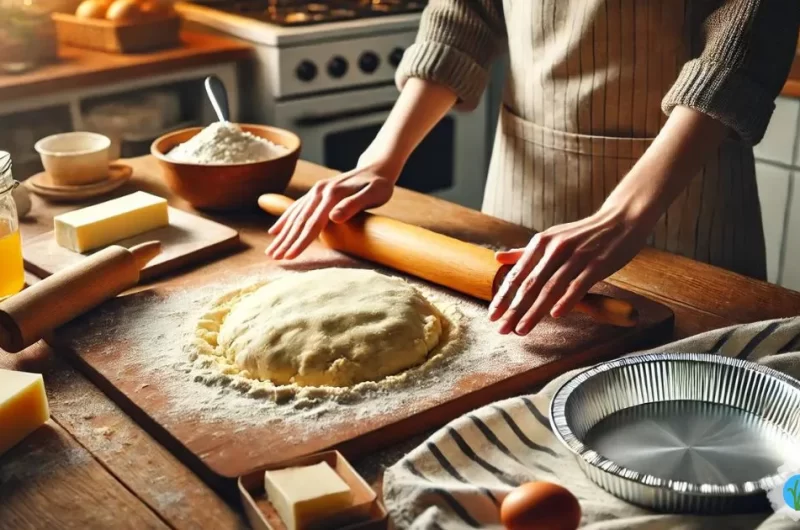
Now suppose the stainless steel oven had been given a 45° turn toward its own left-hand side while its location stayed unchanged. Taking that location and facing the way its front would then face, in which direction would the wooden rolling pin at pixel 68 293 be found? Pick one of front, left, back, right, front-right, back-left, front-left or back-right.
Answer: right

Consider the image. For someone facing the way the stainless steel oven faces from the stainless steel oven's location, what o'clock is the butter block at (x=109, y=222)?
The butter block is roughly at 2 o'clock from the stainless steel oven.

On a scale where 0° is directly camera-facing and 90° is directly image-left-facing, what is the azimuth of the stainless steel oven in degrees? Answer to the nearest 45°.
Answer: approximately 315°

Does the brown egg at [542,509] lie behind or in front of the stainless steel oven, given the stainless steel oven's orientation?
in front

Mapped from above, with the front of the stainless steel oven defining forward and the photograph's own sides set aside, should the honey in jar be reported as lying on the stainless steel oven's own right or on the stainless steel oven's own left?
on the stainless steel oven's own right

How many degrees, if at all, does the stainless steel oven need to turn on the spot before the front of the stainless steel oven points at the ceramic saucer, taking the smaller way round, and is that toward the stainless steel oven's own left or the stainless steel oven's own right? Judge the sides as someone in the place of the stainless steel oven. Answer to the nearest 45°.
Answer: approximately 45° to the stainless steel oven's own right

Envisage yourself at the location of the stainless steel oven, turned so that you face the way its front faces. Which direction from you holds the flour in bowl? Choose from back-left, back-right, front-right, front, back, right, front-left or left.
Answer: front-right

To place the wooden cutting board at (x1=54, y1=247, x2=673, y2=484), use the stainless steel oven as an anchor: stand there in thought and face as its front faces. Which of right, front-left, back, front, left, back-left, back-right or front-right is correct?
front-right
